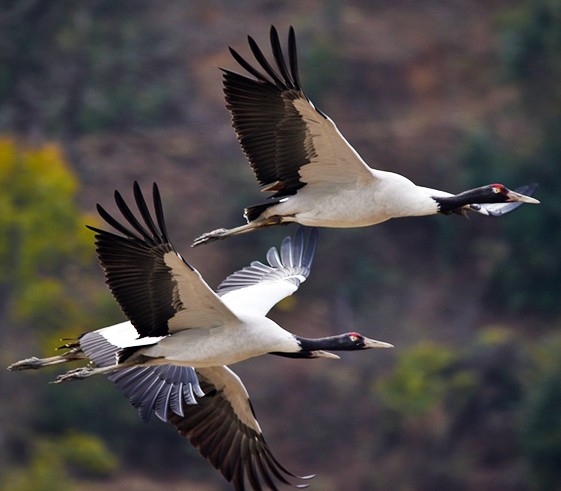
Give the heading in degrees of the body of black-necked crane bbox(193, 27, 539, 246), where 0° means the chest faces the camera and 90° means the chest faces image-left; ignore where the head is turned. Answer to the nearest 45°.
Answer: approximately 270°

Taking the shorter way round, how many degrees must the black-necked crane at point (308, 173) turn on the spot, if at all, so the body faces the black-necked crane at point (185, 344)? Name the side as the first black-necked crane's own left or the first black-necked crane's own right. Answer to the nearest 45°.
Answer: approximately 135° to the first black-necked crane's own right

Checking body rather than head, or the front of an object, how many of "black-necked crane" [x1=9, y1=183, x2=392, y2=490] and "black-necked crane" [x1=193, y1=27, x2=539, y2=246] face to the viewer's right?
2

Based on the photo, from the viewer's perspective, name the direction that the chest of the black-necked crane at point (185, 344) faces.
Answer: to the viewer's right
